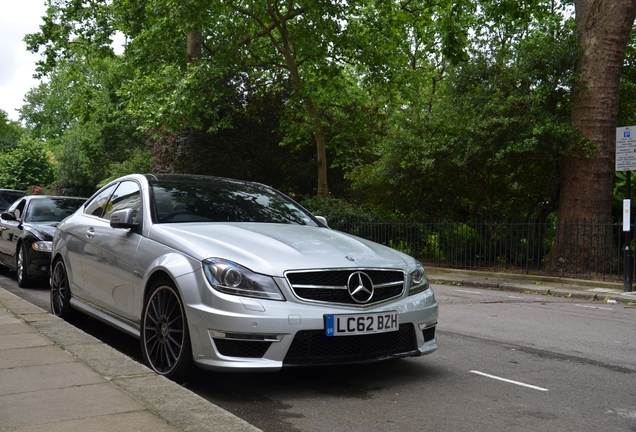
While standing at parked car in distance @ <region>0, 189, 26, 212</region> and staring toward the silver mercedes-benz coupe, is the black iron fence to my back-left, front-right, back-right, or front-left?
front-left

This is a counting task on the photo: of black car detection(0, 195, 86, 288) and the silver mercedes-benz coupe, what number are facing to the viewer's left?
0

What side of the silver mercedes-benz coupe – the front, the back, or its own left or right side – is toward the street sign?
left

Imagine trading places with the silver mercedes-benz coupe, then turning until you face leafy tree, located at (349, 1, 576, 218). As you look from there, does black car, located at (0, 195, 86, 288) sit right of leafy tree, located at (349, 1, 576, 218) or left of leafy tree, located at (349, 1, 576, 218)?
left

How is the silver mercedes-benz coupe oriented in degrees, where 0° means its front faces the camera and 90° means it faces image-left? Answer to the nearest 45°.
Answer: approximately 315°

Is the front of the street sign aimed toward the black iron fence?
no

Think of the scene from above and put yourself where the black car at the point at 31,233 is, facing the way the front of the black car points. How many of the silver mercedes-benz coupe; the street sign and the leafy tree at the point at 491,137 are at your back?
0

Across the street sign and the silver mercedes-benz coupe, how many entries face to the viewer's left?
0

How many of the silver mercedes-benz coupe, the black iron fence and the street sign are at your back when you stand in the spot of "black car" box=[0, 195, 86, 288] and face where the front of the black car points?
0

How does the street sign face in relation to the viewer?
toward the camera

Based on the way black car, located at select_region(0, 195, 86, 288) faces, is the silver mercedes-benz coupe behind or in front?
in front

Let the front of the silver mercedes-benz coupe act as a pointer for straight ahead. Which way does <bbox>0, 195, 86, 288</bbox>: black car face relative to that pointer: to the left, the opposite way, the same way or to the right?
the same way

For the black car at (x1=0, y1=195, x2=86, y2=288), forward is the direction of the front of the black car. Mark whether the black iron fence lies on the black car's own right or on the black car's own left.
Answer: on the black car's own left

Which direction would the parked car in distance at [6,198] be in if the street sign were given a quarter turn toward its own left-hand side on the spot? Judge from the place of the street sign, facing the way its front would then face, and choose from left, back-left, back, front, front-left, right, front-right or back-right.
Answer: back
